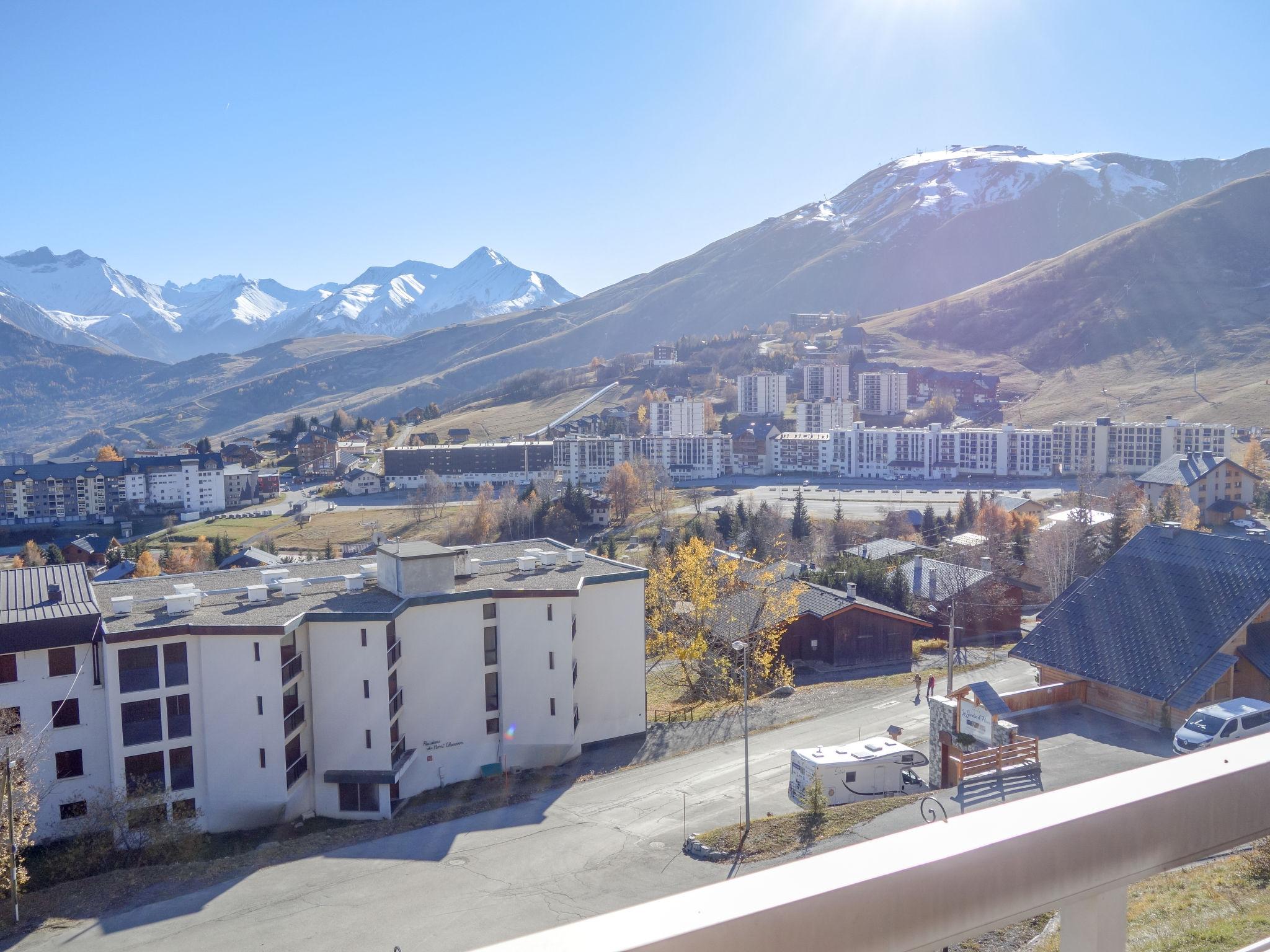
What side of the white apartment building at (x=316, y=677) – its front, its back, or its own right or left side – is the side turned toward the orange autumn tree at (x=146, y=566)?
back

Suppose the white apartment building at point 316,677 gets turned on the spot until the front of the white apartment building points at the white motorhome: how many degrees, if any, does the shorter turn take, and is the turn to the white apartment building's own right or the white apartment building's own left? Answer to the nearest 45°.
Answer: approximately 45° to the white apartment building's own left

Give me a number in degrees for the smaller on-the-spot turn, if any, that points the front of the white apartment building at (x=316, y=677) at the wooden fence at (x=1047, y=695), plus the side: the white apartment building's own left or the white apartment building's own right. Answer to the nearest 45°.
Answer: approximately 45° to the white apartment building's own left

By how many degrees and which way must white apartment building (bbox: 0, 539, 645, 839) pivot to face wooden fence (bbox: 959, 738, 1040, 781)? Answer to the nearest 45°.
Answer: approximately 45° to its left

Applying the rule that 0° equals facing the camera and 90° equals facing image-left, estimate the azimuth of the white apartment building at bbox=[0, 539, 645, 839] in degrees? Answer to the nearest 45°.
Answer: approximately 0°

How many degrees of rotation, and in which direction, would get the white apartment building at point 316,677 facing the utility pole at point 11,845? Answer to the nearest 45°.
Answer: approximately 45° to its right

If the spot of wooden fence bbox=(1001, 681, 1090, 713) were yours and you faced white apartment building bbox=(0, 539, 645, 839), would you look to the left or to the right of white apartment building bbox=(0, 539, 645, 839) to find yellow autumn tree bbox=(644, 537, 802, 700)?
right
